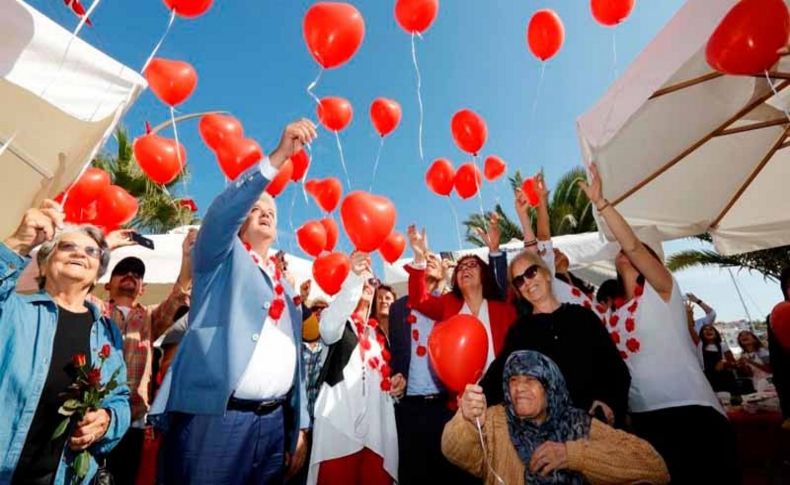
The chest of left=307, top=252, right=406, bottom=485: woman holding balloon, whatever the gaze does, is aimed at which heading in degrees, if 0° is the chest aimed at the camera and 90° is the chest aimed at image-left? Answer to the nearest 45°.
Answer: approximately 315°

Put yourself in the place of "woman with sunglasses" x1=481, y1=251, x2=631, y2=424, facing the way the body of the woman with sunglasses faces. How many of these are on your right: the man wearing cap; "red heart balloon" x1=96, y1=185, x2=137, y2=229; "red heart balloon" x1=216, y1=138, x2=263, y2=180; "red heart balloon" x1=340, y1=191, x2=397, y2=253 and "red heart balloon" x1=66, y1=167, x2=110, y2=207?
5

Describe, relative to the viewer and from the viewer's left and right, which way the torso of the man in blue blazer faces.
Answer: facing the viewer and to the right of the viewer
